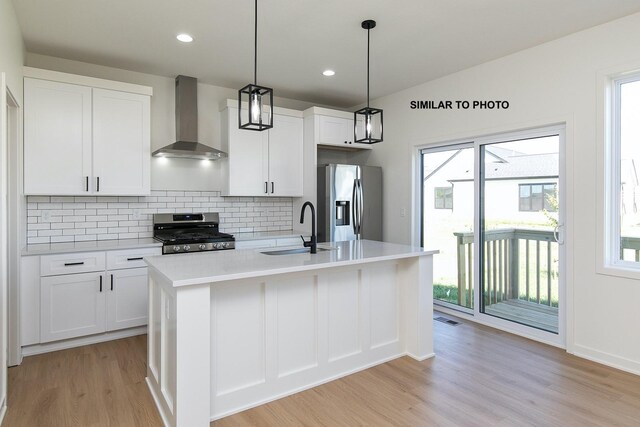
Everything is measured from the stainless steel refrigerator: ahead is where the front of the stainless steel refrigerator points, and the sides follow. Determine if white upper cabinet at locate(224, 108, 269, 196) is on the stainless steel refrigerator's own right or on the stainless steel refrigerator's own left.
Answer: on the stainless steel refrigerator's own right

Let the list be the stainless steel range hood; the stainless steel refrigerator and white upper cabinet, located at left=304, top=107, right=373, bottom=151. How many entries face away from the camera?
0

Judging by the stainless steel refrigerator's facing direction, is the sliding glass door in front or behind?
in front

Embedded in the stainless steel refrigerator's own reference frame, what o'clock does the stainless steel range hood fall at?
The stainless steel range hood is roughly at 4 o'clock from the stainless steel refrigerator.

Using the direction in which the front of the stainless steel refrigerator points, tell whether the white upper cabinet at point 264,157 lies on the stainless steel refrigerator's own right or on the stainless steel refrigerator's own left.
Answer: on the stainless steel refrigerator's own right

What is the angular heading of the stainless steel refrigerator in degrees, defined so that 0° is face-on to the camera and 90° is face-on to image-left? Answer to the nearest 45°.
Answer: approximately 315°

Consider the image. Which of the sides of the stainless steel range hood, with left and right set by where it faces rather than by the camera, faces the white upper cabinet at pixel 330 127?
left

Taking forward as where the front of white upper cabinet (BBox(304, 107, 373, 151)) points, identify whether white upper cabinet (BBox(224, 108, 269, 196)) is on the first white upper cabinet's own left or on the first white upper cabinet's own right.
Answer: on the first white upper cabinet's own right

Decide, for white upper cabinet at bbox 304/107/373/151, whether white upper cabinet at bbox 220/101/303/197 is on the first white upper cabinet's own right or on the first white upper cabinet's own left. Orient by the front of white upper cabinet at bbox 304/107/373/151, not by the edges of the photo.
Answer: on the first white upper cabinet's own right

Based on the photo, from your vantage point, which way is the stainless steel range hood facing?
toward the camera

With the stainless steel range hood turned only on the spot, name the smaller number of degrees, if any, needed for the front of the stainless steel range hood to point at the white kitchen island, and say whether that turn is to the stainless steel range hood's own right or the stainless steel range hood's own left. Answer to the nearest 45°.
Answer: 0° — it already faces it

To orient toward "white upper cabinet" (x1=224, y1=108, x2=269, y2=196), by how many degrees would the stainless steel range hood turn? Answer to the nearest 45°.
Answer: approximately 90° to its left

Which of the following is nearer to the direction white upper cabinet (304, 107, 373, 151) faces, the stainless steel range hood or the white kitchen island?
the white kitchen island
